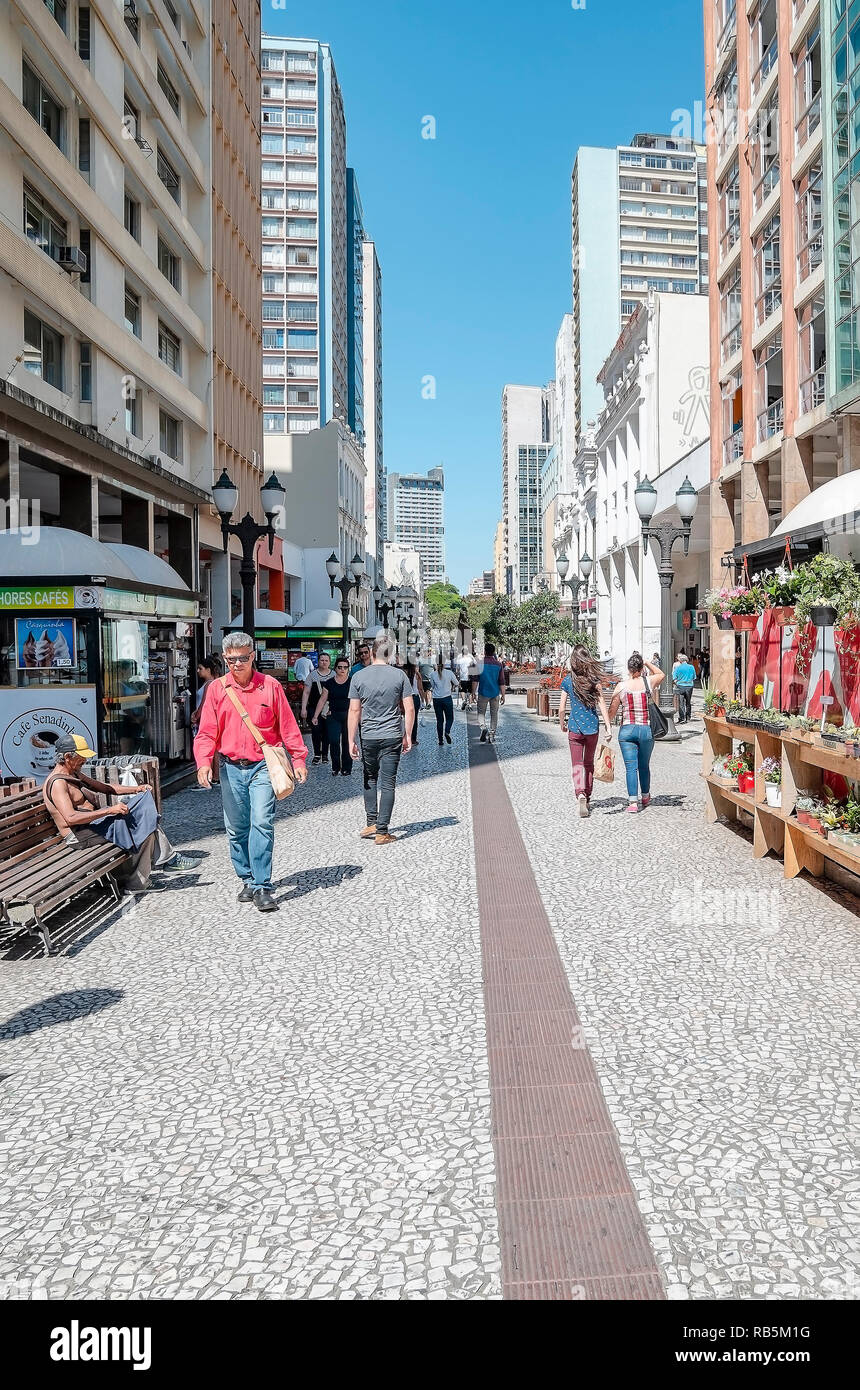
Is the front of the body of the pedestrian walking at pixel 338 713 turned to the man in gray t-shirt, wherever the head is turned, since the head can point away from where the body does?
yes

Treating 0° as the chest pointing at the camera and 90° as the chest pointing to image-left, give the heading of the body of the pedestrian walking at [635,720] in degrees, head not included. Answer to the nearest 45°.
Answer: approximately 180°

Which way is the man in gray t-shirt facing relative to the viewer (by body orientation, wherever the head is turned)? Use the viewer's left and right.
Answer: facing away from the viewer

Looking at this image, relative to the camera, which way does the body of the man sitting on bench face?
to the viewer's right

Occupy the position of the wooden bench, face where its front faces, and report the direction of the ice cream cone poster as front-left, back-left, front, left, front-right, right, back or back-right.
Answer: back-left

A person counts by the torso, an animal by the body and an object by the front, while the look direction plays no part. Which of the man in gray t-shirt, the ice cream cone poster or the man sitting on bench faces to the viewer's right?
the man sitting on bench

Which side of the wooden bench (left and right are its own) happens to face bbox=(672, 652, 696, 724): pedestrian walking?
left

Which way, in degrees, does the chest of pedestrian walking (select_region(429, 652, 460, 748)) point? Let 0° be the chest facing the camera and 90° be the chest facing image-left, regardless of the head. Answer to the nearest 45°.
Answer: approximately 180°
